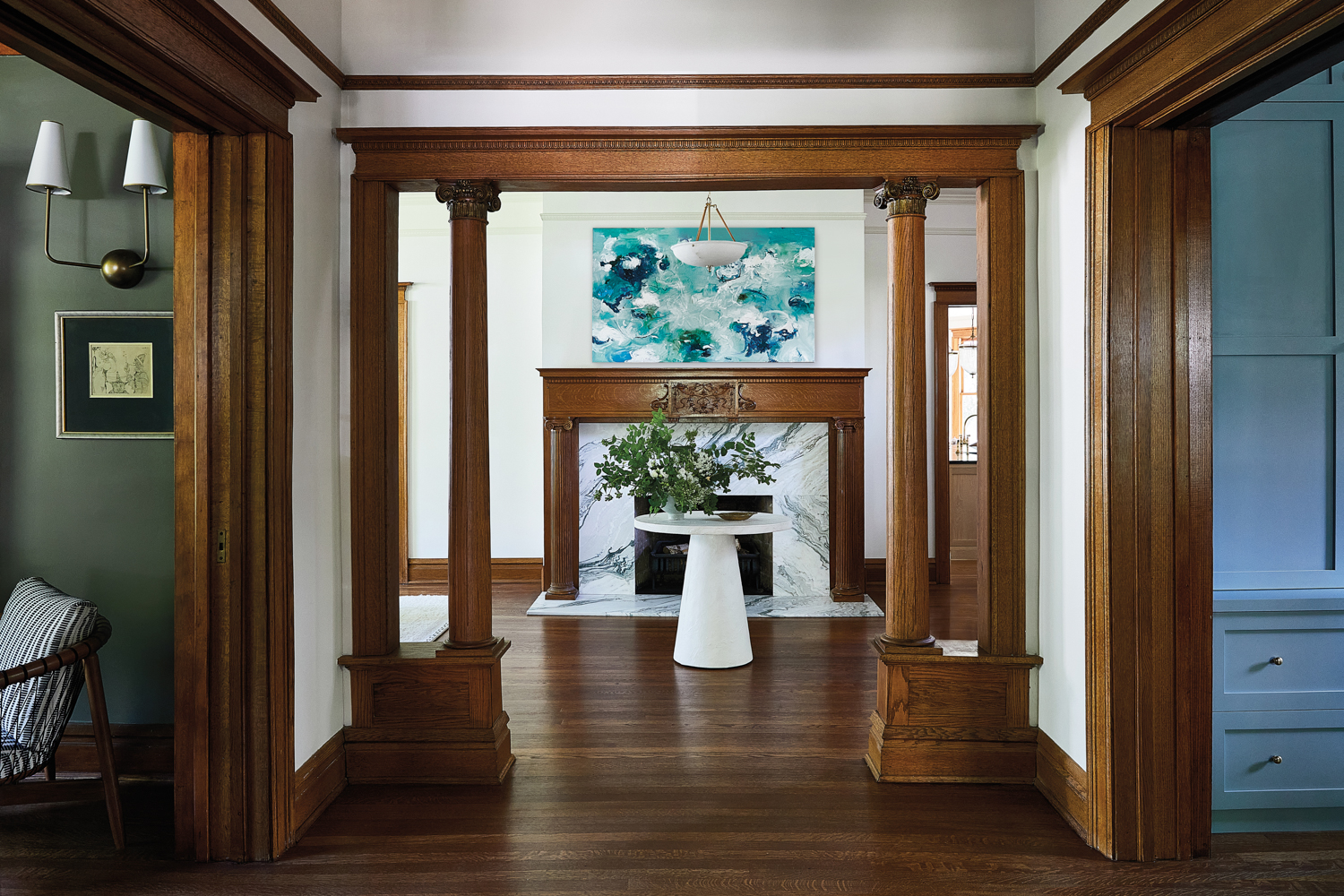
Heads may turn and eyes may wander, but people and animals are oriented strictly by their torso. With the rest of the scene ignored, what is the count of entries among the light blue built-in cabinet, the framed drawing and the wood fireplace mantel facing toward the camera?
3

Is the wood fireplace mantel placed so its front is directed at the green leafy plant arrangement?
yes

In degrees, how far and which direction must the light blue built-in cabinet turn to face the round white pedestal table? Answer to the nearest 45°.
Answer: approximately 90° to its right

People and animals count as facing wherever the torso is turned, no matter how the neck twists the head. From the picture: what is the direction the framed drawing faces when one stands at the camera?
facing the viewer

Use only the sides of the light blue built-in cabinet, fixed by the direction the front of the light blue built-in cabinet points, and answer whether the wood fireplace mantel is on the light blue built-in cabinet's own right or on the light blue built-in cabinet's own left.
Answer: on the light blue built-in cabinet's own right

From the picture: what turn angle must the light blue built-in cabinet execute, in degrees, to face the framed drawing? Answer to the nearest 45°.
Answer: approximately 45° to its right

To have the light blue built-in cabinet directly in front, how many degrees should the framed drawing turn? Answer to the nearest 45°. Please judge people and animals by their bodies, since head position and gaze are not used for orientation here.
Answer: approximately 45° to its left

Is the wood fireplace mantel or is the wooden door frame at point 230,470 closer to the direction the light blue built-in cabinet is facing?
the wooden door frame

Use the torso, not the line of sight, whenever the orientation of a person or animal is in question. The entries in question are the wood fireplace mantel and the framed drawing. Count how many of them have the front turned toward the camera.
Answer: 2

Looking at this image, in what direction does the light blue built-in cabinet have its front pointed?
toward the camera

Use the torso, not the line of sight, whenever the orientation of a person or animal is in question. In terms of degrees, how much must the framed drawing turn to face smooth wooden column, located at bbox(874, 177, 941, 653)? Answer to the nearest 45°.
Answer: approximately 45° to its left

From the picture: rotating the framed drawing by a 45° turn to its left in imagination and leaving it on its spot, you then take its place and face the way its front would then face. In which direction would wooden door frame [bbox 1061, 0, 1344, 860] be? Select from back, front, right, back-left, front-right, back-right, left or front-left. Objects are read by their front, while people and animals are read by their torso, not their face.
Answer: front

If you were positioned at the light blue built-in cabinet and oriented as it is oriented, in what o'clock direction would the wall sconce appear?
The wall sconce is roughly at 2 o'clock from the light blue built-in cabinet.

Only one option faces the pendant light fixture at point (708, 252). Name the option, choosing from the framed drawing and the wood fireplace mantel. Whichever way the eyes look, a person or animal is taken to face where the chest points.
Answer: the wood fireplace mantel

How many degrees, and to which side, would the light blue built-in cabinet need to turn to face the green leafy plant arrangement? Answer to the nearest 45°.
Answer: approximately 90° to its right
